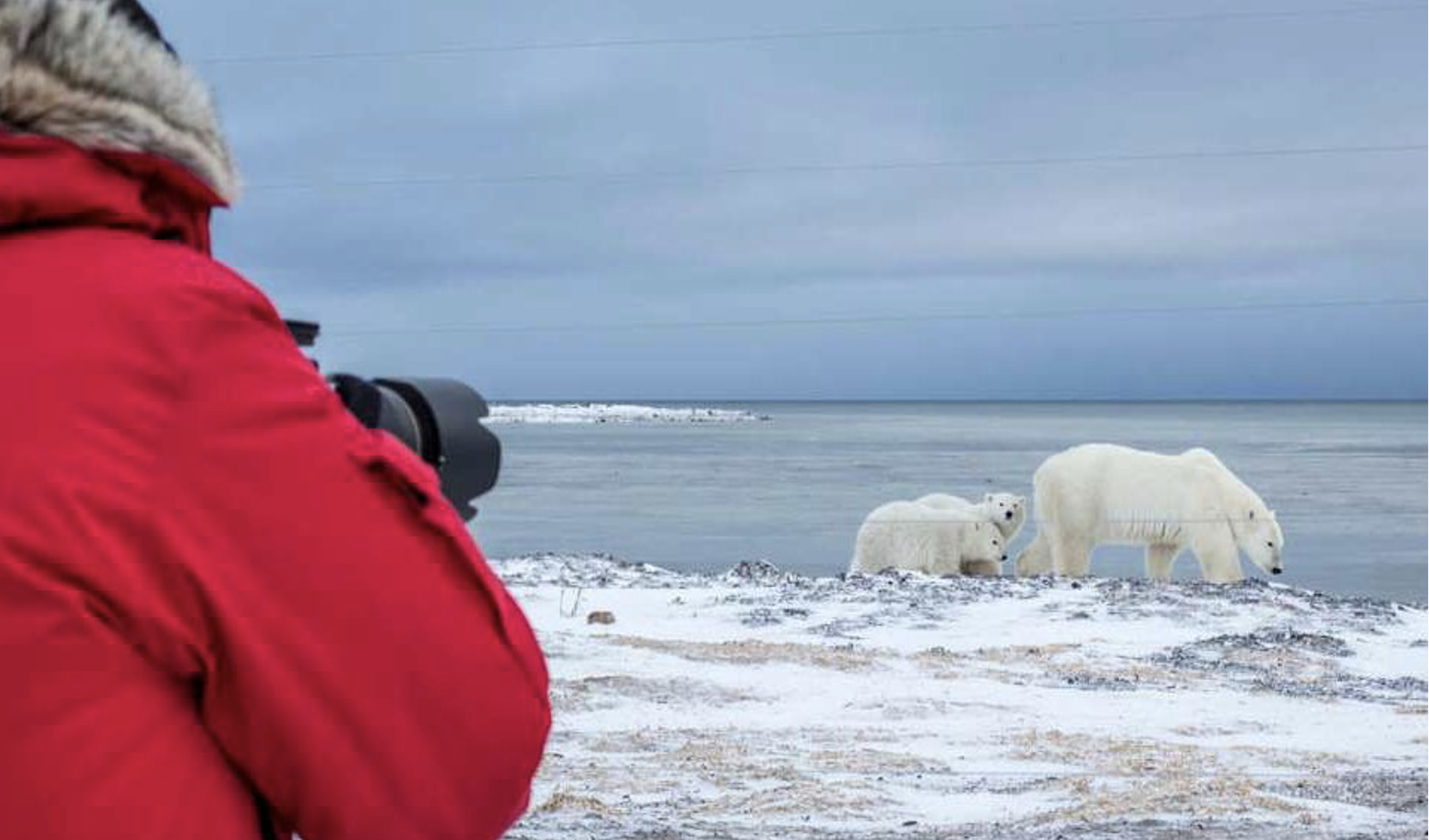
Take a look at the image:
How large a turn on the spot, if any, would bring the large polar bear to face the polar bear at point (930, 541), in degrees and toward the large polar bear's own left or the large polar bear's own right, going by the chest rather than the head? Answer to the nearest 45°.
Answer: approximately 135° to the large polar bear's own right

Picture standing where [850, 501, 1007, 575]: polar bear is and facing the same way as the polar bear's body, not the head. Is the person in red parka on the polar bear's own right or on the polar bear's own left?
on the polar bear's own right

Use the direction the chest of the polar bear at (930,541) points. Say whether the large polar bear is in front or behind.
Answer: in front

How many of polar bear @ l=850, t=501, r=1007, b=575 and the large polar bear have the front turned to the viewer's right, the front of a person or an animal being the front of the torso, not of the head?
2

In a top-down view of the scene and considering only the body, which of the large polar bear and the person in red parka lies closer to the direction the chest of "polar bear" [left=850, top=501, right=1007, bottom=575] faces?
the large polar bear

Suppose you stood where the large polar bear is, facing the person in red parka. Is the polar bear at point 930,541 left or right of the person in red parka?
right

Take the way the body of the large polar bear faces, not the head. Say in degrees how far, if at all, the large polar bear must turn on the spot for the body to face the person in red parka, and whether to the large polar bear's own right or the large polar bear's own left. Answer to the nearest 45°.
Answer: approximately 90° to the large polar bear's own right

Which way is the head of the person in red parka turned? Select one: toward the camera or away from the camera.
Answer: away from the camera

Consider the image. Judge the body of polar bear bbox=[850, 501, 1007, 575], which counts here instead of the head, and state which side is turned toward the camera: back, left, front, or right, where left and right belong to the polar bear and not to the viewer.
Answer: right

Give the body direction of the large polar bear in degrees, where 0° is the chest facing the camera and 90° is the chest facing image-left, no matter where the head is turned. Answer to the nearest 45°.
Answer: approximately 270°

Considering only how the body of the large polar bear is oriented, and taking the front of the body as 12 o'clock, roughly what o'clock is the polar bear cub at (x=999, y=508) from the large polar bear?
The polar bear cub is roughly at 5 o'clock from the large polar bear.

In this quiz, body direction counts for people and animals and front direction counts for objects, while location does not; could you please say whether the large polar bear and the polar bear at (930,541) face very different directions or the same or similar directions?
same or similar directions
